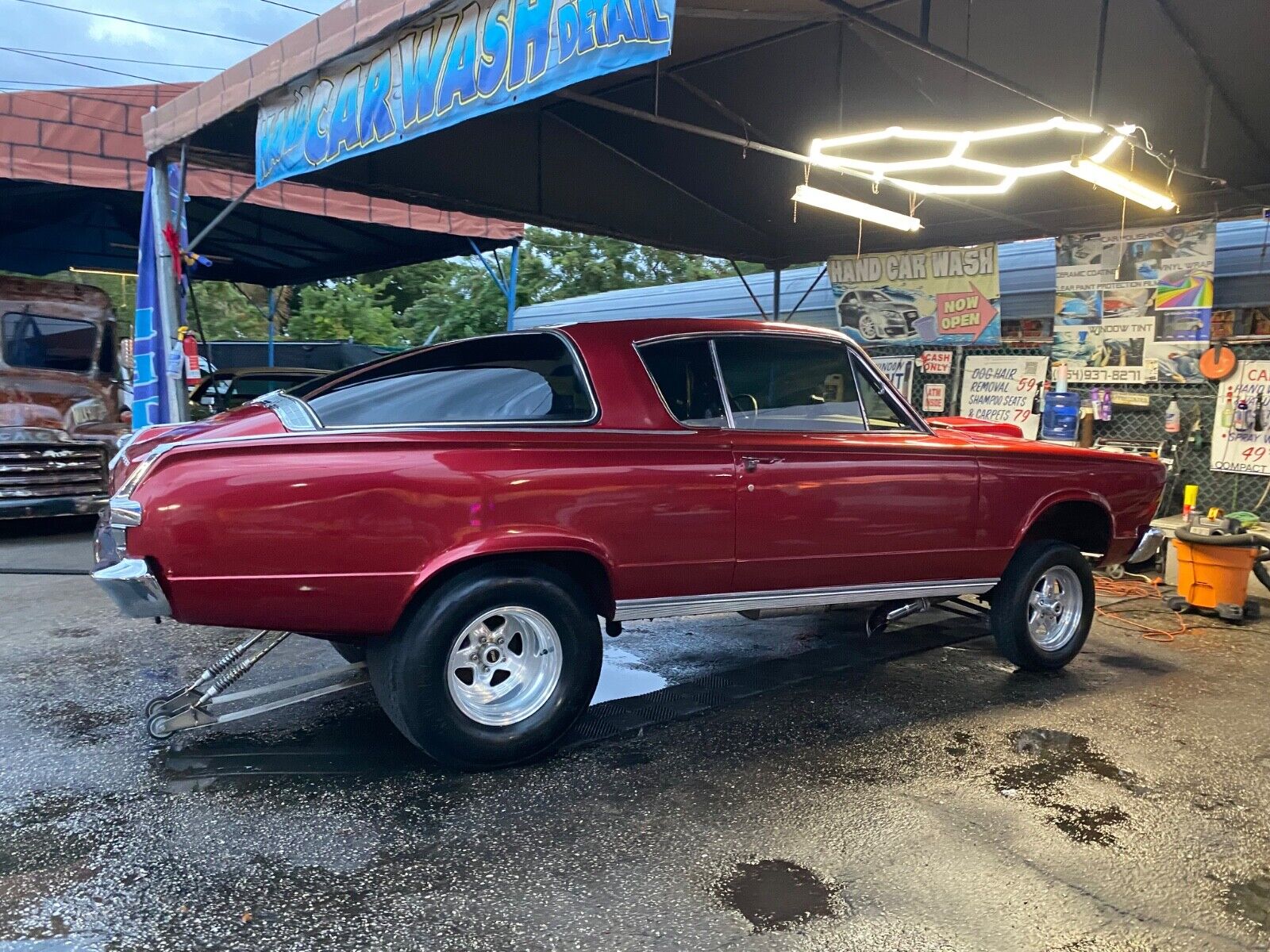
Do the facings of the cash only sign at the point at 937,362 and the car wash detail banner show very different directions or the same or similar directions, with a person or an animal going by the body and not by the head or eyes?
same or similar directions

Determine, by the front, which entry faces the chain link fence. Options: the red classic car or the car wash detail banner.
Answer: the red classic car

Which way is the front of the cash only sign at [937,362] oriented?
toward the camera

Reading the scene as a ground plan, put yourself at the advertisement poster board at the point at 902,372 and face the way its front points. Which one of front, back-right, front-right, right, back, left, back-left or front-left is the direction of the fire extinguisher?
front-right

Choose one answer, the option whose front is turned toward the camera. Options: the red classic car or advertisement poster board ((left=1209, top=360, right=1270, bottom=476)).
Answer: the advertisement poster board

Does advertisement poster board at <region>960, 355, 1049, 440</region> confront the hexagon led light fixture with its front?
yes

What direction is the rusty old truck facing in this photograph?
toward the camera

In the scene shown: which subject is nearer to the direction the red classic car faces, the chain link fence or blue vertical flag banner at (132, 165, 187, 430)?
the chain link fence

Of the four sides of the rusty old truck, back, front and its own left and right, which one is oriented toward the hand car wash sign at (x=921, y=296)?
left

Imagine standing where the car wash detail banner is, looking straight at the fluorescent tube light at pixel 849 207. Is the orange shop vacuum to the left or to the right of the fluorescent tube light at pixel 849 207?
right

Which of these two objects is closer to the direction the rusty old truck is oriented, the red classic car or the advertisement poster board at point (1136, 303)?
the red classic car

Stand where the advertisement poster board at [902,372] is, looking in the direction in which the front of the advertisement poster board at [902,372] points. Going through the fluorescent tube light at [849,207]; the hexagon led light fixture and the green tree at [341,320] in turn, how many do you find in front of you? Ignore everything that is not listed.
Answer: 2

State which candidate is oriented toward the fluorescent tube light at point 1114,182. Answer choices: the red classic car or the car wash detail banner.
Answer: the red classic car

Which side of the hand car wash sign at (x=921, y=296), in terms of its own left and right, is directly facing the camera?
front

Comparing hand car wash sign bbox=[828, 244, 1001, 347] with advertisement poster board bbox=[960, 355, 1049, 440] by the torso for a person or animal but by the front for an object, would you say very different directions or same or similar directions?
same or similar directions

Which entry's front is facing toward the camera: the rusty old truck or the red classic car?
the rusty old truck

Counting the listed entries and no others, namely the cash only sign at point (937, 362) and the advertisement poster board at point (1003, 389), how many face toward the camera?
2

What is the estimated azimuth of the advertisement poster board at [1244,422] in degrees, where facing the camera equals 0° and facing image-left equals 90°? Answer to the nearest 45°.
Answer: approximately 0°
